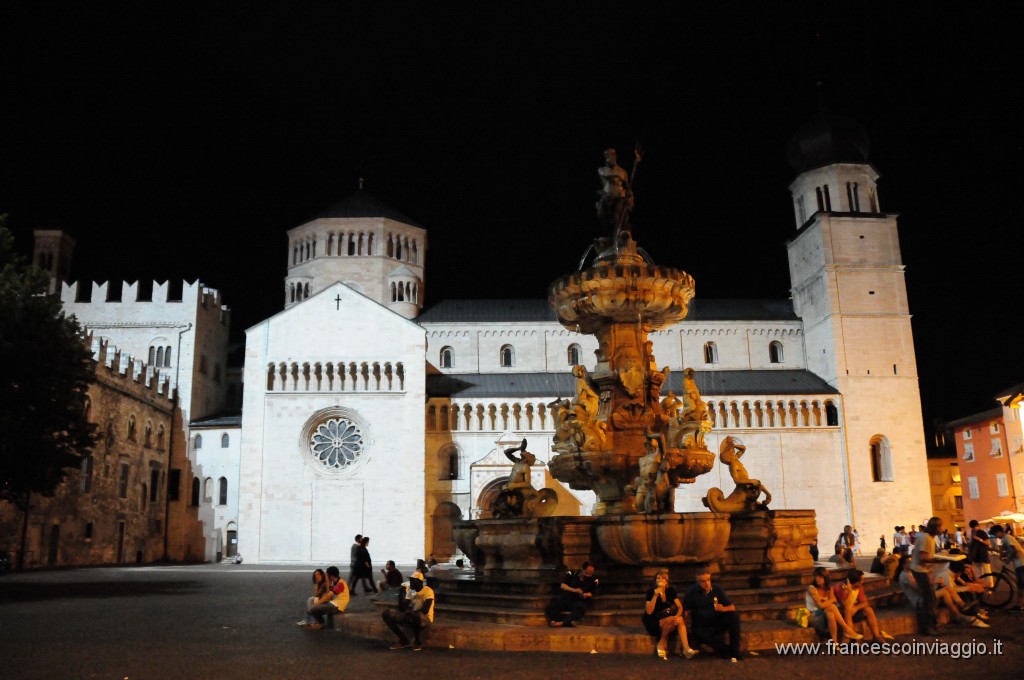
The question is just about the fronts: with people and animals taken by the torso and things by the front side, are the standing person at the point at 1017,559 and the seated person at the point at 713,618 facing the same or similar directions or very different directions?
very different directions

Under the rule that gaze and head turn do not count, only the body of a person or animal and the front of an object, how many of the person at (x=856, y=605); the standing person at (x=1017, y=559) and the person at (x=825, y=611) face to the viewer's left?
1

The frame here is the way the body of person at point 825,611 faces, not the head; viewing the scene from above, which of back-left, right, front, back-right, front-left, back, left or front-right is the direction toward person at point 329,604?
back-right

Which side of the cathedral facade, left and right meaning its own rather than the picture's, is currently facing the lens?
front

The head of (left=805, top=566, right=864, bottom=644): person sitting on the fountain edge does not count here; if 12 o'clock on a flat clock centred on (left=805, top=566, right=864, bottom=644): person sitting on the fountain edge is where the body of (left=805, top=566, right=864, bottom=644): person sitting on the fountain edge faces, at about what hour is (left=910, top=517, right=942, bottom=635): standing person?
(left=910, top=517, right=942, bottom=635): standing person is roughly at 9 o'clock from (left=805, top=566, right=864, bottom=644): person sitting on the fountain edge.

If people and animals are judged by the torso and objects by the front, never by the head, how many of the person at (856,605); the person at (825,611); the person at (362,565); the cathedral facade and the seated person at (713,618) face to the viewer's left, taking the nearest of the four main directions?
0

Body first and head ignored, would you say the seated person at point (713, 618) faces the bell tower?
no

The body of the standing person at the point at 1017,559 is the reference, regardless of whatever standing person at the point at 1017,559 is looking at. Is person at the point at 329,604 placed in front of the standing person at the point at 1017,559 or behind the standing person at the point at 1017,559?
in front

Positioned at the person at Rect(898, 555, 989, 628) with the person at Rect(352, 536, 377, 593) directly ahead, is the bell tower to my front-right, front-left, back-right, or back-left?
front-right

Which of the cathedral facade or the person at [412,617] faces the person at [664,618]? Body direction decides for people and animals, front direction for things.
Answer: the cathedral facade

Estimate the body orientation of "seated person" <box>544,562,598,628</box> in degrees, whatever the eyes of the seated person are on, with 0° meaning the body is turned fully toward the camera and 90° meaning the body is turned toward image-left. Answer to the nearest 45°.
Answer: approximately 45°

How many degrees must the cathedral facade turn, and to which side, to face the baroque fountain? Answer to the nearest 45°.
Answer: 0° — it already faces it

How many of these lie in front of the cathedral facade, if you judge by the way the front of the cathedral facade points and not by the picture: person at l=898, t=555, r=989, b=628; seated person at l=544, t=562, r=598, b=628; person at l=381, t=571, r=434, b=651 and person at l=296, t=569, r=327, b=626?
4
